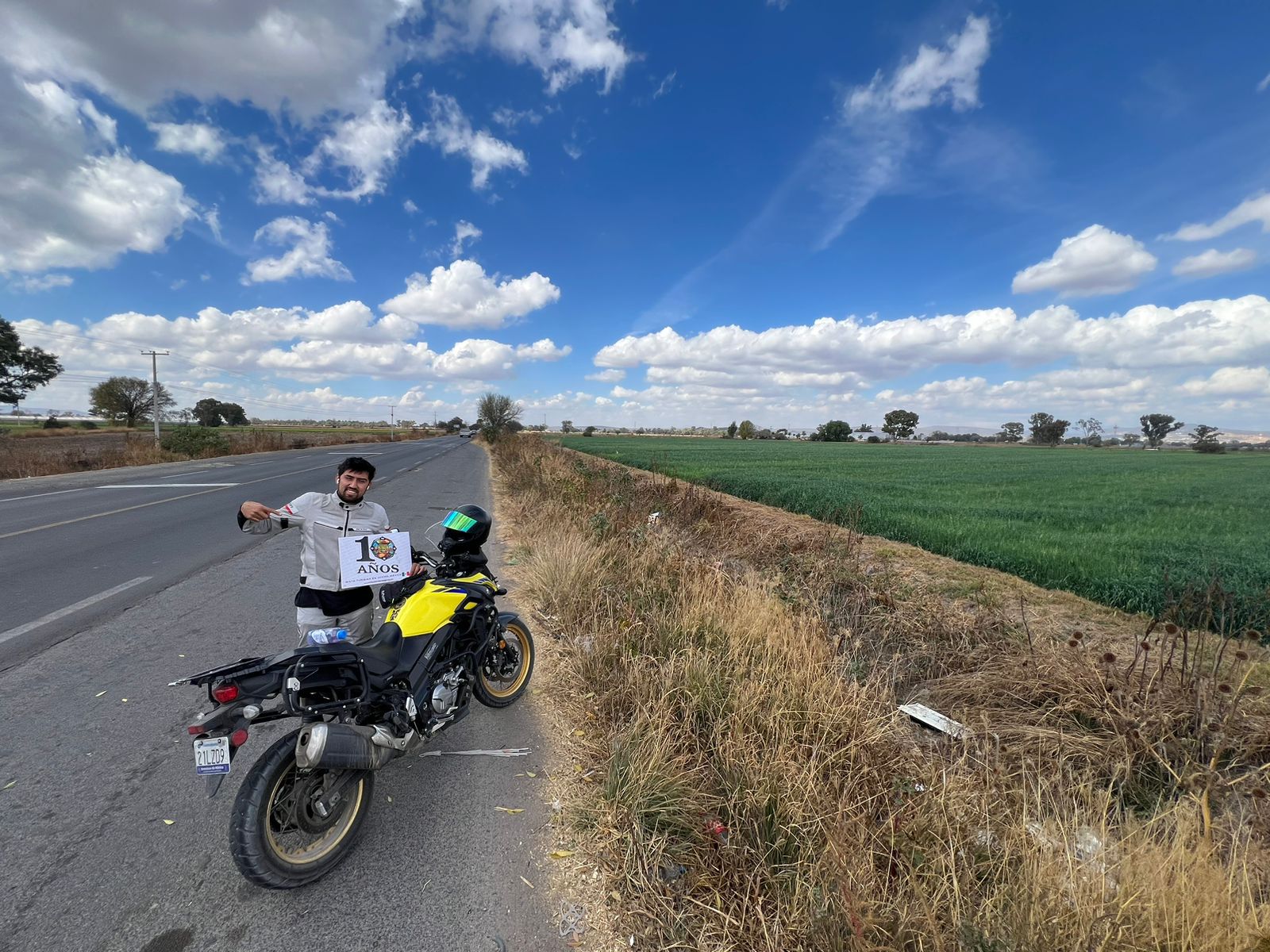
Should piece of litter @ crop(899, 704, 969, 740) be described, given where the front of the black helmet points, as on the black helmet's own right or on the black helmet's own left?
on the black helmet's own left

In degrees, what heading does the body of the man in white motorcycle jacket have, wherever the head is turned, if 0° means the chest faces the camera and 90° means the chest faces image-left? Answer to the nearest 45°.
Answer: approximately 0°

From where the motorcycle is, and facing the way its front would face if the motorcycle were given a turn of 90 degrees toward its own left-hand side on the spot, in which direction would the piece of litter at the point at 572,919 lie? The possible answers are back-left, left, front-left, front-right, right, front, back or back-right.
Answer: back

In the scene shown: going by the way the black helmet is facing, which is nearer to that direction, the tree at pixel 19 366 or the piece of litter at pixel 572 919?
the piece of litter

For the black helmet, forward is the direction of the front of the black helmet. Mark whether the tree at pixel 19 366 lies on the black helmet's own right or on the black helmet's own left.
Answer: on the black helmet's own right

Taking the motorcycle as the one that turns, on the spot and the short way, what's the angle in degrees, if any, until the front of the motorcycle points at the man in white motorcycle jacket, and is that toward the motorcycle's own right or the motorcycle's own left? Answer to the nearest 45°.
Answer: approximately 45° to the motorcycle's own left

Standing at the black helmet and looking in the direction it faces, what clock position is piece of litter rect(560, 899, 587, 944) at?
The piece of litter is roughly at 10 o'clock from the black helmet.

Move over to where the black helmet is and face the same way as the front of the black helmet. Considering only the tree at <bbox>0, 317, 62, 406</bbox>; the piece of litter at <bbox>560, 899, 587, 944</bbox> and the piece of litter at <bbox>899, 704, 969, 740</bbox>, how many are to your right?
1

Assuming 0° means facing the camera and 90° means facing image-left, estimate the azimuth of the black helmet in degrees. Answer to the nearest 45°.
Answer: approximately 45°

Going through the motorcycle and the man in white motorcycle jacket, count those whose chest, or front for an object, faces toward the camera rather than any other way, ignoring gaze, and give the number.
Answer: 1

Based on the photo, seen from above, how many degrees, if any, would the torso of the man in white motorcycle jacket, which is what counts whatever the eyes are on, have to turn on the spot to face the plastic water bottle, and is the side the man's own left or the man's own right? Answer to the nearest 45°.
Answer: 0° — they already face it

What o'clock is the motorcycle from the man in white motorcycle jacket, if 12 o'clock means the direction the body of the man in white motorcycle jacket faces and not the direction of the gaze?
The motorcycle is roughly at 12 o'clock from the man in white motorcycle jacket.
